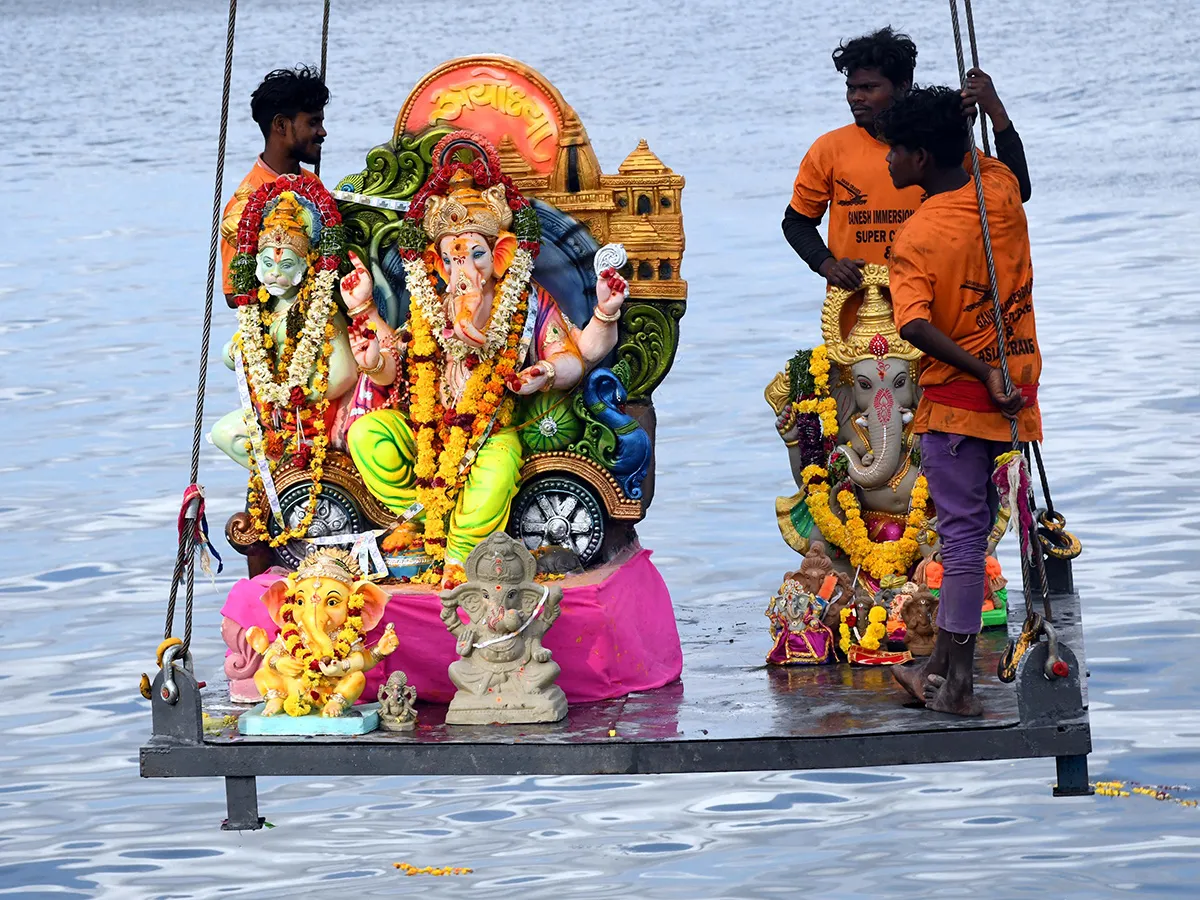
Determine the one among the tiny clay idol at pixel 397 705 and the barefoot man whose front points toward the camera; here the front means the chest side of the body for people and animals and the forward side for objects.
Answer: the tiny clay idol

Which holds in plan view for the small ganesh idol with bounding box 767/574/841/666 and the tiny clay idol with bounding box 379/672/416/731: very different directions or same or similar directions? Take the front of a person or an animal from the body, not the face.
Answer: same or similar directions

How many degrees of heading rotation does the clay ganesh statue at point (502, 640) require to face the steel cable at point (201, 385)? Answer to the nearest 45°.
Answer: approximately 90° to its right

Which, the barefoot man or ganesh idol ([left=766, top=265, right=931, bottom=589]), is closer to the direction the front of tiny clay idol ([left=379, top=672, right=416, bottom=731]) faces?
the barefoot man

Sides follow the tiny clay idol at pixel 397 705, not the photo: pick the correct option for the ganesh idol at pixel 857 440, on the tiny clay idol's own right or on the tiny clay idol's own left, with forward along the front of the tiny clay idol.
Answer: on the tiny clay idol's own left

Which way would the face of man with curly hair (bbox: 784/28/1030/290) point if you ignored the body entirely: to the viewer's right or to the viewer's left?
to the viewer's left

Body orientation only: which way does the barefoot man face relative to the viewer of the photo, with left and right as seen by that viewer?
facing away from the viewer and to the left of the viewer

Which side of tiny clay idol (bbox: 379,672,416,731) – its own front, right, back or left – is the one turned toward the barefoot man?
left

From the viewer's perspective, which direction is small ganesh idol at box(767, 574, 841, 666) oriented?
toward the camera

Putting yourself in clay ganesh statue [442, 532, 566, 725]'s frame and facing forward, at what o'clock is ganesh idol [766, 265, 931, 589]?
The ganesh idol is roughly at 8 o'clock from the clay ganesh statue.

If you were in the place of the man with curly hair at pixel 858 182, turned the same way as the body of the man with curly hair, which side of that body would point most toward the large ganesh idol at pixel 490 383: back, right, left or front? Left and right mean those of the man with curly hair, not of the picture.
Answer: right

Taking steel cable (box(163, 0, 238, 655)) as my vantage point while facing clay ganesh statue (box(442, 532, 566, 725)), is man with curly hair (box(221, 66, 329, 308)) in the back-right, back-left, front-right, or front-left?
front-left

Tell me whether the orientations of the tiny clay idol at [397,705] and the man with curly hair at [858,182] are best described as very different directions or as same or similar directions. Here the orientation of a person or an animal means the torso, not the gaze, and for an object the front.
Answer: same or similar directions

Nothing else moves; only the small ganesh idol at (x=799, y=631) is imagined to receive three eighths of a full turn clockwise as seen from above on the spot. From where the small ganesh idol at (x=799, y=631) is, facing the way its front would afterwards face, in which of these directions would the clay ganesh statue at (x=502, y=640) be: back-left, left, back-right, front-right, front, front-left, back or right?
left

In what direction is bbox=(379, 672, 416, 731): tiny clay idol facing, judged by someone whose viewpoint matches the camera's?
facing the viewer
